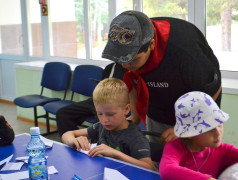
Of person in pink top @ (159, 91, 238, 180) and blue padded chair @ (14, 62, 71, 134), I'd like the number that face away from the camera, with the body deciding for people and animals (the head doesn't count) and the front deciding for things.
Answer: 0

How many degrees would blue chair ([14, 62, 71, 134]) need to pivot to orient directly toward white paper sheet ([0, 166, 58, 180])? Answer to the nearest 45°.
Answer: approximately 45° to its left

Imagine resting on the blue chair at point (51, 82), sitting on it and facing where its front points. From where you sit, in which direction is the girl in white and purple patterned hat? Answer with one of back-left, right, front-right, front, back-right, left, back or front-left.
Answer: front-left

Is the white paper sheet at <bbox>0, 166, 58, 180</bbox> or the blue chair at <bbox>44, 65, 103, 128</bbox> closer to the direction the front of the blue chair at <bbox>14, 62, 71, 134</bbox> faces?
the white paper sheet

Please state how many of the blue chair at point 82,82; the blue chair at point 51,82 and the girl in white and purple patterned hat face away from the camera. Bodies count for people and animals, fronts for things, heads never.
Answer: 0

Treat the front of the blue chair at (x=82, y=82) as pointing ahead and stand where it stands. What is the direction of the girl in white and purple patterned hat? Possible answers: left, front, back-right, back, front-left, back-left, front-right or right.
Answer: front-left

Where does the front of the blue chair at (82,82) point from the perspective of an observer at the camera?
facing the viewer and to the left of the viewer

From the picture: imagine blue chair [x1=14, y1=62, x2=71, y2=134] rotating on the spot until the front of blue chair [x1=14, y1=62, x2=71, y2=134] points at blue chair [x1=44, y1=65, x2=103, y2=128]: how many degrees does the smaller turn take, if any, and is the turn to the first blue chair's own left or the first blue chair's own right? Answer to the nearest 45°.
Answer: approximately 90° to the first blue chair's own left

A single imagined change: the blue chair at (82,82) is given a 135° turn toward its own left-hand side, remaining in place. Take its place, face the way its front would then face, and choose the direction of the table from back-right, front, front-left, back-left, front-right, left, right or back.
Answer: right

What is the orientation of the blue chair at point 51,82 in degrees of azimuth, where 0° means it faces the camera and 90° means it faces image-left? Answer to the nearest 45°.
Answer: approximately 45°

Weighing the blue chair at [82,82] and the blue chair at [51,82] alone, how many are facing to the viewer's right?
0
